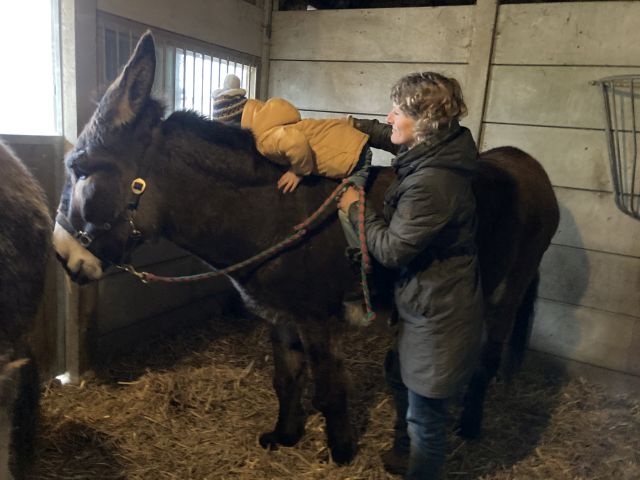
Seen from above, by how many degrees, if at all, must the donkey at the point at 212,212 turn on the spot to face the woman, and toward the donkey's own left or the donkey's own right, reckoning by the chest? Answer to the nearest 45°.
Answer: approximately 180°

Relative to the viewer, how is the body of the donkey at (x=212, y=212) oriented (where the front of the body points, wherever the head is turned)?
to the viewer's left

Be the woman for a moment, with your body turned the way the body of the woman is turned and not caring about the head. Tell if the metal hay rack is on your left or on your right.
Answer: on your right

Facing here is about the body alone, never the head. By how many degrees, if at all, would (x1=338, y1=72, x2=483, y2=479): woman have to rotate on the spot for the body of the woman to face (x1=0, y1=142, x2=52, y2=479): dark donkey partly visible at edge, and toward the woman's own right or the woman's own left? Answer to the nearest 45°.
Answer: approximately 45° to the woman's own left

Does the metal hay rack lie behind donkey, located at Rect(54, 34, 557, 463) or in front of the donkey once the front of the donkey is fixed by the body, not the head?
behind

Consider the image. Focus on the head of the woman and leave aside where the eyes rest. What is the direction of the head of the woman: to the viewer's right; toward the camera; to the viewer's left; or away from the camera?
to the viewer's left

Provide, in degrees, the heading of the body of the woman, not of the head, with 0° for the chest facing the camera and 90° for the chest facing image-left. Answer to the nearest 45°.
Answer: approximately 90°
